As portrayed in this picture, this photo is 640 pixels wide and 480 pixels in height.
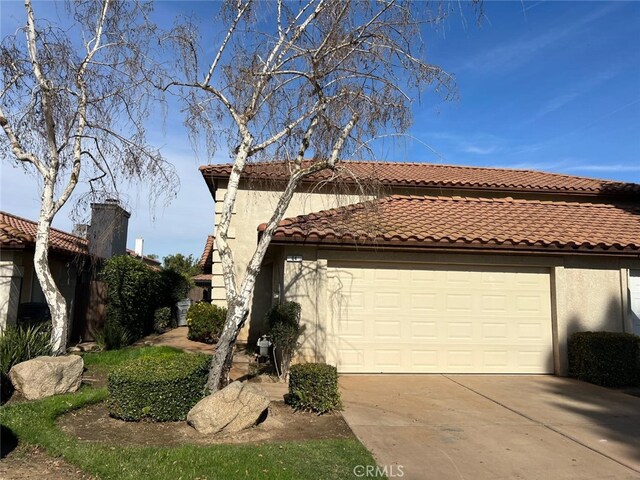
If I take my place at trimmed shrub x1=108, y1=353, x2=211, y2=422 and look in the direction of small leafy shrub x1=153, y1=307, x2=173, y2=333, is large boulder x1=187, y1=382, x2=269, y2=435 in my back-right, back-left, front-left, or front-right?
back-right

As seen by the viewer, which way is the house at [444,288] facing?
toward the camera

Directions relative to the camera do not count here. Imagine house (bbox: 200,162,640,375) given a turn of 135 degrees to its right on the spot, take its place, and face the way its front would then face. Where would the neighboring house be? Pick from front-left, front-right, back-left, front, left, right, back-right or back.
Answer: front-left

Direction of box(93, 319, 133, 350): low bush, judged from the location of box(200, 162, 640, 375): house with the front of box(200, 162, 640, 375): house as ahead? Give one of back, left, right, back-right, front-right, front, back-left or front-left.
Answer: right

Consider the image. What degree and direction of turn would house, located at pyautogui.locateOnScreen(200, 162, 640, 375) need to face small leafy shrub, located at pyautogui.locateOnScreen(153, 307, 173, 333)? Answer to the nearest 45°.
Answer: approximately 135° to its right

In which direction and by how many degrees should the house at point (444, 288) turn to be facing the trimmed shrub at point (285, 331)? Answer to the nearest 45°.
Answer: approximately 45° to its right

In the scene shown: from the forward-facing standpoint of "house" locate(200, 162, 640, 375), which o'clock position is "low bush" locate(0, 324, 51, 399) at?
The low bush is roughly at 2 o'clock from the house.

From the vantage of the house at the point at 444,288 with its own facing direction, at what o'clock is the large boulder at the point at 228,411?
The large boulder is roughly at 1 o'clock from the house.

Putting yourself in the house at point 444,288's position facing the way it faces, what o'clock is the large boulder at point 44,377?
The large boulder is roughly at 2 o'clock from the house.

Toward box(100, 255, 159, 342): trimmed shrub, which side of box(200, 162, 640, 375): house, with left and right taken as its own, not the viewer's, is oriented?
right
